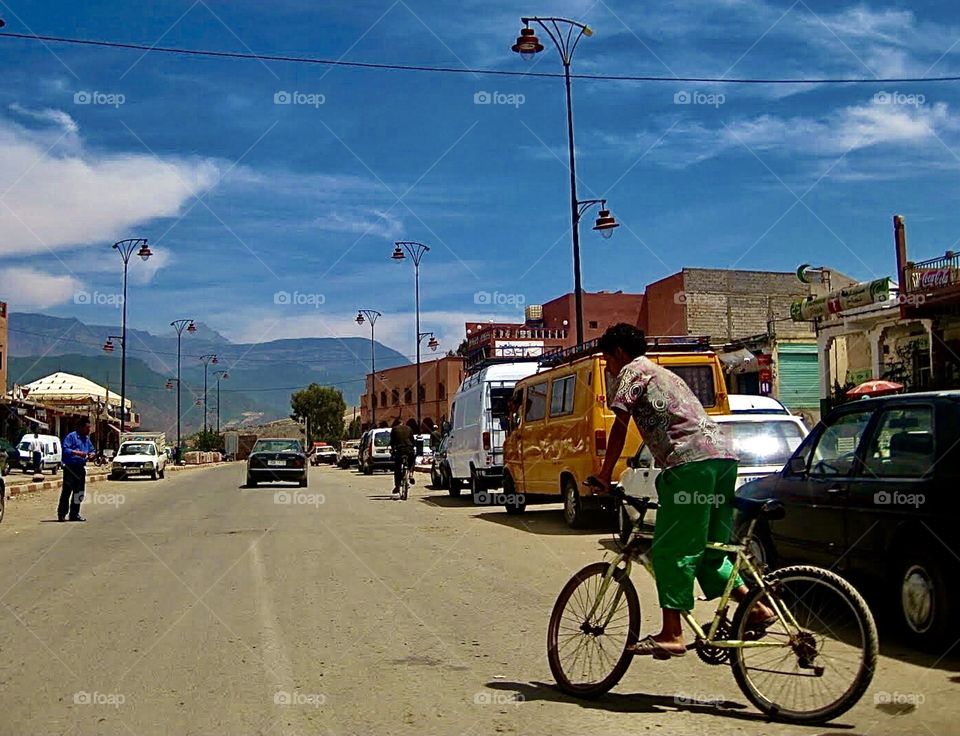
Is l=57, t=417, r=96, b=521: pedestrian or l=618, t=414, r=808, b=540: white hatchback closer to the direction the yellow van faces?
the pedestrian

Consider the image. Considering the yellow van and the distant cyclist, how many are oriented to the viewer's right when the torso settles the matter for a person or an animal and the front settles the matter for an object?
0

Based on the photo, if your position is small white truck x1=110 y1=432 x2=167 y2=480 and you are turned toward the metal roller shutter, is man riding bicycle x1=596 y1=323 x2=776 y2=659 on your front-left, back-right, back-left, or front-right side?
front-right

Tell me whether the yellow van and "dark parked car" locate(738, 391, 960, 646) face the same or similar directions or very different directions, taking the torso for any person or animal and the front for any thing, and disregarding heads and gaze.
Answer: same or similar directions

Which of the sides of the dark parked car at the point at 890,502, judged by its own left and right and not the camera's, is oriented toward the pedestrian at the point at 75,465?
front

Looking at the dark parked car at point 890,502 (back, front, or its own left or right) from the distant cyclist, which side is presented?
front

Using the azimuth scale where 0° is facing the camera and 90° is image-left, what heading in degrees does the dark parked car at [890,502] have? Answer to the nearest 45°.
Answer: approximately 135°

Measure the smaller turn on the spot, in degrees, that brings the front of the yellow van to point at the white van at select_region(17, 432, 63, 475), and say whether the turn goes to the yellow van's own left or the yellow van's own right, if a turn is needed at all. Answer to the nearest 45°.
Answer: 0° — it already faces it

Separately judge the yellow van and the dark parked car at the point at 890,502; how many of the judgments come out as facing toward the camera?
0

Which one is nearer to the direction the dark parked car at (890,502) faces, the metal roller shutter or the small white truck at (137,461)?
the small white truck

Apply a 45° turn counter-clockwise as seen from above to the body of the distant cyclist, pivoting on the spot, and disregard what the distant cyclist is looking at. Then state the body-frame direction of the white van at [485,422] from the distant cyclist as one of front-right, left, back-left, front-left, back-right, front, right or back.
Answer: back

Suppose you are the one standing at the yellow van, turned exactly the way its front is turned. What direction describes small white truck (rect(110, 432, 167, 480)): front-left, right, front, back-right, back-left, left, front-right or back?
front

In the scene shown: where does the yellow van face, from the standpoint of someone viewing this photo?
facing away from the viewer and to the left of the viewer

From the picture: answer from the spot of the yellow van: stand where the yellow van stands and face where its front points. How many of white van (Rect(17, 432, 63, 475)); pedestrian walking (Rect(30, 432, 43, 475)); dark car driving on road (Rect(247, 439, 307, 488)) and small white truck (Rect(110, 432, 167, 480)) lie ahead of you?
4

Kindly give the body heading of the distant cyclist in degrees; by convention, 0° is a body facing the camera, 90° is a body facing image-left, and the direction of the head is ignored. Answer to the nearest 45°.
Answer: approximately 180°
